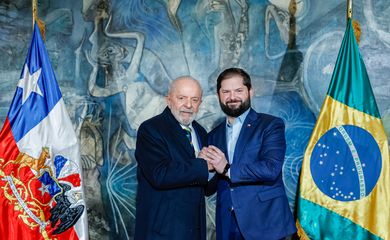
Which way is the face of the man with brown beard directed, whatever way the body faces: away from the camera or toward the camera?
toward the camera

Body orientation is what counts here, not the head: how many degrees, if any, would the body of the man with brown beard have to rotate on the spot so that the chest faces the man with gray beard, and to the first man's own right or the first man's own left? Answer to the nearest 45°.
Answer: approximately 45° to the first man's own right

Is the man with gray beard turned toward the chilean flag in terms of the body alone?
no

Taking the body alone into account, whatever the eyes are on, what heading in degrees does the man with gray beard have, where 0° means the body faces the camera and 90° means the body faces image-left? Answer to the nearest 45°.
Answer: approximately 315°

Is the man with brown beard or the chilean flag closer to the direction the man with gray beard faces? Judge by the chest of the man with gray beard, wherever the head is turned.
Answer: the man with brown beard

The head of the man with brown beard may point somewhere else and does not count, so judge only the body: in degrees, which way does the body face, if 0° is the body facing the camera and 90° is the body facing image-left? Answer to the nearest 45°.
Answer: approximately 45°

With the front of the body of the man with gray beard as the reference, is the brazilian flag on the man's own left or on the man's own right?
on the man's own left

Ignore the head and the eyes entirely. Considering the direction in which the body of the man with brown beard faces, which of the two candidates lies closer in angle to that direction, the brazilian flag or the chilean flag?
the chilean flag

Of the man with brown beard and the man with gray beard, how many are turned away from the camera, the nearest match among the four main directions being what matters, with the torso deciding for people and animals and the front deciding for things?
0

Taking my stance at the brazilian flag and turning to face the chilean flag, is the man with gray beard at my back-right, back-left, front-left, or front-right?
front-left

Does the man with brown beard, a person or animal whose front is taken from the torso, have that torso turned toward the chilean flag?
no
